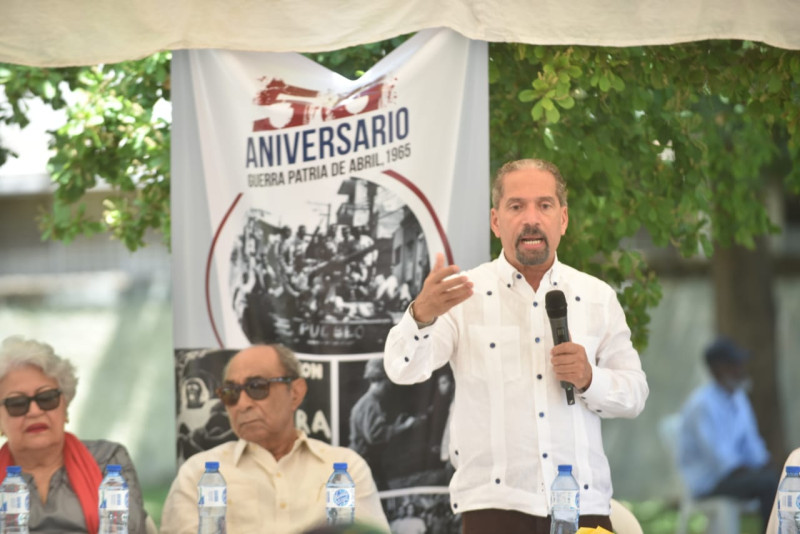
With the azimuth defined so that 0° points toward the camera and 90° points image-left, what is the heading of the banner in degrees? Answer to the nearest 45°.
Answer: approximately 0°

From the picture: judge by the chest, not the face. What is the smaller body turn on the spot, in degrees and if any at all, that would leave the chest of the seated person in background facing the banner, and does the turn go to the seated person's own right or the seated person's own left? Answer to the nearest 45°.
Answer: approximately 45° to the seated person's own right

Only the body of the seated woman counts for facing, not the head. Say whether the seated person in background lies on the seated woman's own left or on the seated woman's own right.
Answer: on the seated woman's own left

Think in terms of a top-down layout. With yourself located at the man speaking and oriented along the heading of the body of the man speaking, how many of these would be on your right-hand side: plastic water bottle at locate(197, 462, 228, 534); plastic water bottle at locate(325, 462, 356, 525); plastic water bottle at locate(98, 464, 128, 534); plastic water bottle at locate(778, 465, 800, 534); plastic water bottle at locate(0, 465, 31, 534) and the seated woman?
5
